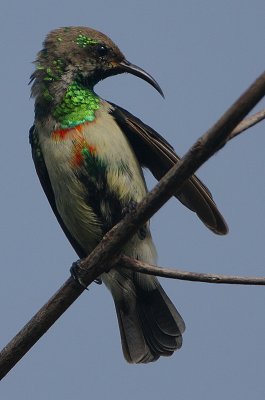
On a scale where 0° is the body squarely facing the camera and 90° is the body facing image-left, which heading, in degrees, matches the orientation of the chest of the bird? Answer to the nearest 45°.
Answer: approximately 0°
